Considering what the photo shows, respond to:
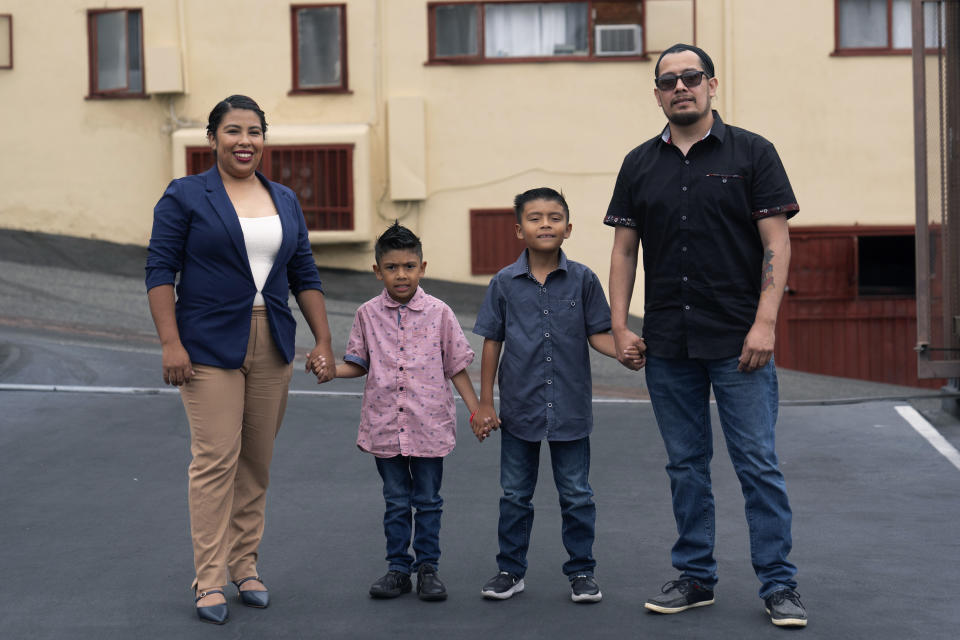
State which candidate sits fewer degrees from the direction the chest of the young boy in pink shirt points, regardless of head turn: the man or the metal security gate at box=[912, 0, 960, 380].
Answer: the man

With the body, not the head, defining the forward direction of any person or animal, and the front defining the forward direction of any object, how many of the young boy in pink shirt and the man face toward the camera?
2

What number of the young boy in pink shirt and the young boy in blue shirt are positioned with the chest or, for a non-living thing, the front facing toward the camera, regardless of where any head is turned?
2

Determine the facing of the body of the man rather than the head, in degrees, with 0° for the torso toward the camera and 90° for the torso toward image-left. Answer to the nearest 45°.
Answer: approximately 0°

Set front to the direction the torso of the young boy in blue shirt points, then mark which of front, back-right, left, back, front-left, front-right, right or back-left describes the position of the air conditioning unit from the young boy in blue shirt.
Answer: back

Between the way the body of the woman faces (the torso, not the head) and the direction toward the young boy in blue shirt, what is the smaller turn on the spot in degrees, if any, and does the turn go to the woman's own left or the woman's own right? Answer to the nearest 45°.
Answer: approximately 45° to the woman's own left

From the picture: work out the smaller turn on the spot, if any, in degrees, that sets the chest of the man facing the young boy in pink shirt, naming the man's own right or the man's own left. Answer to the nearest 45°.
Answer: approximately 90° to the man's own right

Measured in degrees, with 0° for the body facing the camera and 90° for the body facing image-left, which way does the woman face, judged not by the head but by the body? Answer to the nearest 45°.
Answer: approximately 315°

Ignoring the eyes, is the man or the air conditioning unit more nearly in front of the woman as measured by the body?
the man
